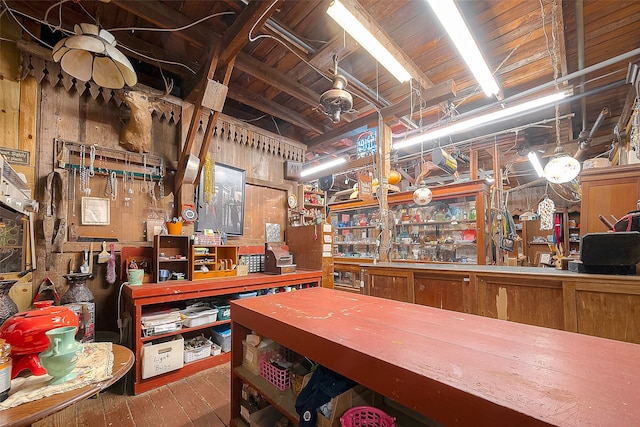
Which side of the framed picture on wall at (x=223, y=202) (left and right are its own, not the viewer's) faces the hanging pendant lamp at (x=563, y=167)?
front

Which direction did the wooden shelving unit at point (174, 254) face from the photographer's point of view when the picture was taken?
facing the viewer and to the right of the viewer

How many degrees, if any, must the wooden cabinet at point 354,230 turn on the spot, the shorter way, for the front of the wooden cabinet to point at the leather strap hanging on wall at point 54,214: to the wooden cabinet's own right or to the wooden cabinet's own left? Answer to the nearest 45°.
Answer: approximately 45° to the wooden cabinet's own right

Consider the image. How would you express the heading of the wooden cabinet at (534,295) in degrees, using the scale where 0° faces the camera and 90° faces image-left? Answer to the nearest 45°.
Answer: approximately 45°

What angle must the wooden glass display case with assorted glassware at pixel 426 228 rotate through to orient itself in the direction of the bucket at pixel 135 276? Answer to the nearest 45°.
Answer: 0° — it already faces it

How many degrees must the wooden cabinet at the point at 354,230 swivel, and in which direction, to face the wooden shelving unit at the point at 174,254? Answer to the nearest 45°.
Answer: approximately 45° to its right

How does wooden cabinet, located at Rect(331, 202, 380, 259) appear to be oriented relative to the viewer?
toward the camera

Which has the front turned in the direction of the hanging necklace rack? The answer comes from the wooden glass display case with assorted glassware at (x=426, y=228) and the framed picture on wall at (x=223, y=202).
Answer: the wooden glass display case with assorted glassware

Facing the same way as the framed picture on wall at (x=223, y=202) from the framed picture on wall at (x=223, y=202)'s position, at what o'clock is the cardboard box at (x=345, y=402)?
The cardboard box is roughly at 1 o'clock from the framed picture on wall.

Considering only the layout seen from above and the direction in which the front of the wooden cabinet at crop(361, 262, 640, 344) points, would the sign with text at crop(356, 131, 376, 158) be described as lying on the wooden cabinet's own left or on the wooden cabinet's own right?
on the wooden cabinet's own right

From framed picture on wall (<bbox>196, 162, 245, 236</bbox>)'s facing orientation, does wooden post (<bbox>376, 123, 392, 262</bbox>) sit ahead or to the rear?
ahead

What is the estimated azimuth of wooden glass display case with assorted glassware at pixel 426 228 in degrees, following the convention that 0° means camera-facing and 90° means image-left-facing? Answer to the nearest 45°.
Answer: approximately 45°

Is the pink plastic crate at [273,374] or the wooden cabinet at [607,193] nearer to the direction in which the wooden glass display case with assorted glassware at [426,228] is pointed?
the pink plastic crate
